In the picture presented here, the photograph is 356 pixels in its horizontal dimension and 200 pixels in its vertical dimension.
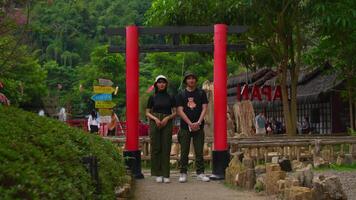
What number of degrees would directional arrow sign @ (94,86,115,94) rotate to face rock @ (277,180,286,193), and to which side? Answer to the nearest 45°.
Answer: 0° — it already faces it

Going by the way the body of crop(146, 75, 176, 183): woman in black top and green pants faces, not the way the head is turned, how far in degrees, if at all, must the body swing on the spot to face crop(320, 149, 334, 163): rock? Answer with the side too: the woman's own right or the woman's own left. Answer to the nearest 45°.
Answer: approximately 135° to the woman's own left

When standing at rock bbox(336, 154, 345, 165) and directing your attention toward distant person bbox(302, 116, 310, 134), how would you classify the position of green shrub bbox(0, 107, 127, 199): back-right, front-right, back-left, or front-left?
back-left

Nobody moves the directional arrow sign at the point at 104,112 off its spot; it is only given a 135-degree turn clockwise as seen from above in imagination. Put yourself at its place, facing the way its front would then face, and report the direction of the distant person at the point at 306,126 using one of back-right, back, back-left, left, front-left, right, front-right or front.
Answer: right

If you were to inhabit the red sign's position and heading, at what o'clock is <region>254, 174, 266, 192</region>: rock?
The rock is roughly at 12 o'clock from the red sign.

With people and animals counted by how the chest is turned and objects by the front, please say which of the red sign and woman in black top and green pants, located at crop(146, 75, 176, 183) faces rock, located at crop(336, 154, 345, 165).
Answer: the red sign
